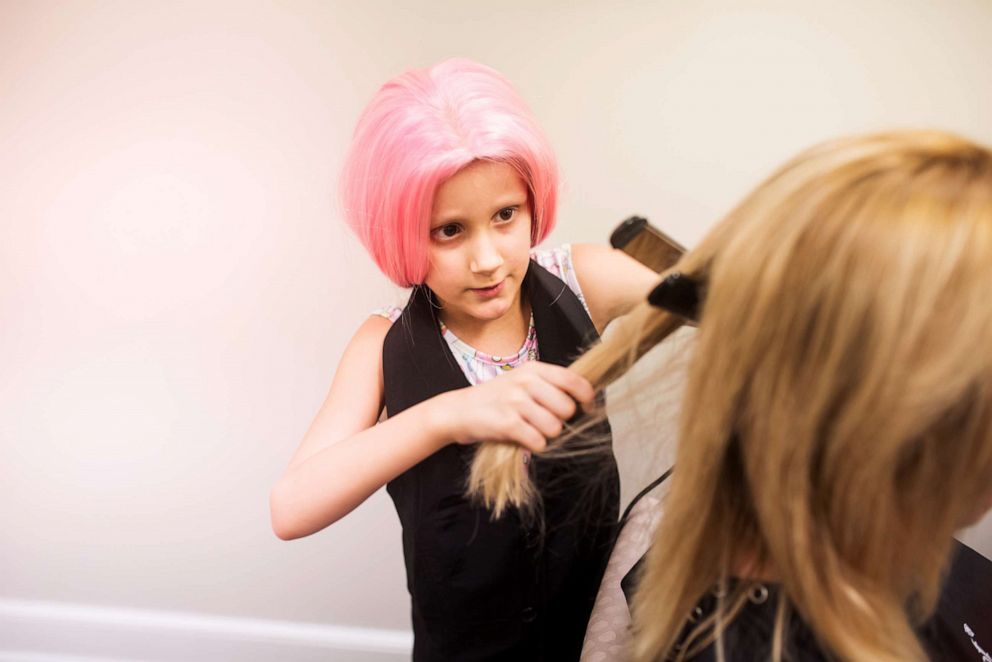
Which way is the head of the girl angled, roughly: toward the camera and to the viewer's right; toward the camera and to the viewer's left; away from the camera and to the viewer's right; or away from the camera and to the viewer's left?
toward the camera and to the viewer's right

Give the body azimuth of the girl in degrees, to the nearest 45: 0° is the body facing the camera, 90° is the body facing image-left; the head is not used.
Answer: approximately 315°
